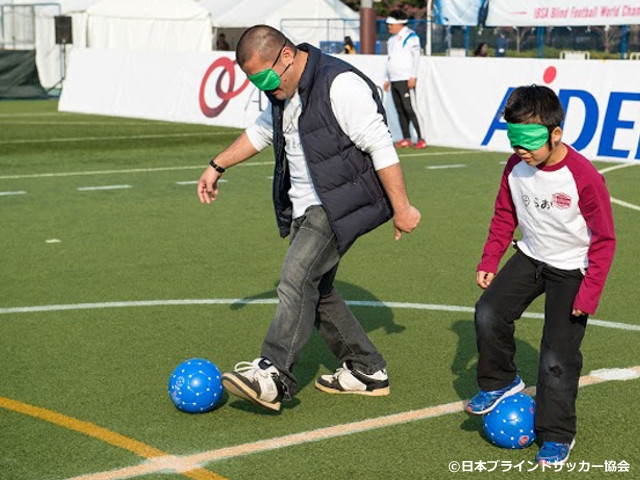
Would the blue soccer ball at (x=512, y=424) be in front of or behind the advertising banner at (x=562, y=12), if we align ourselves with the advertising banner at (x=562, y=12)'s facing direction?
in front

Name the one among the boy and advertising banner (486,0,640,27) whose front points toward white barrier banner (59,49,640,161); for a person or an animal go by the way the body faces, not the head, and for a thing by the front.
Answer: the advertising banner

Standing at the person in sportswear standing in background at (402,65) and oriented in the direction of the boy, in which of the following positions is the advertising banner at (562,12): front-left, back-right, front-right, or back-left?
back-left

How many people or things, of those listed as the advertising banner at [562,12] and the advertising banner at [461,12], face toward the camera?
2

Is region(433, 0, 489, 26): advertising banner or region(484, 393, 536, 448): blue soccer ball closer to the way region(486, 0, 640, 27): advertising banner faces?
the blue soccer ball

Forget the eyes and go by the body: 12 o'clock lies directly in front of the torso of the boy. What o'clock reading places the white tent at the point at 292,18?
The white tent is roughly at 4 o'clock from the boy.

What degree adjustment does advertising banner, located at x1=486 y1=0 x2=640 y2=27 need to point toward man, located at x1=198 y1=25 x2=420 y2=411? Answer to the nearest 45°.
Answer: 0° — it already faces them

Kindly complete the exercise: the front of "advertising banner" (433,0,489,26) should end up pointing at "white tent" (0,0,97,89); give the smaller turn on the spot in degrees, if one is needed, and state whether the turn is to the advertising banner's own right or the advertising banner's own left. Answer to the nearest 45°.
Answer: approximately 135° to the advertising banner's own right

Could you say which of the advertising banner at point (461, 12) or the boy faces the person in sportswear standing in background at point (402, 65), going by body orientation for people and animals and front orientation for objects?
the advertising banner

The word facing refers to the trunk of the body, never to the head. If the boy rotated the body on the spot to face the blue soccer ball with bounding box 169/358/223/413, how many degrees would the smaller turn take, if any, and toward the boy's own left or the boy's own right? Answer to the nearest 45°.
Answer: approximately 45° to the boy's own right

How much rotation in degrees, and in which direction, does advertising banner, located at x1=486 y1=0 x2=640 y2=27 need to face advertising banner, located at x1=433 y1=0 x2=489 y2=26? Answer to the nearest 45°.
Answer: approximately 135° to its right

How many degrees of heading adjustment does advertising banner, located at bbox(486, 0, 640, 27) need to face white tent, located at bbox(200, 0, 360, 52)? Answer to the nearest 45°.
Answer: approximately 135° to its right

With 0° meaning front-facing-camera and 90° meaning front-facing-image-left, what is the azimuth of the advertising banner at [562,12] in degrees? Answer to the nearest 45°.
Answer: approximately 0°

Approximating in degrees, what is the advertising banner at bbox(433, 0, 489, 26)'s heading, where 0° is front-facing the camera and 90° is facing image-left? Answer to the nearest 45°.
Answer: approximately 0°
